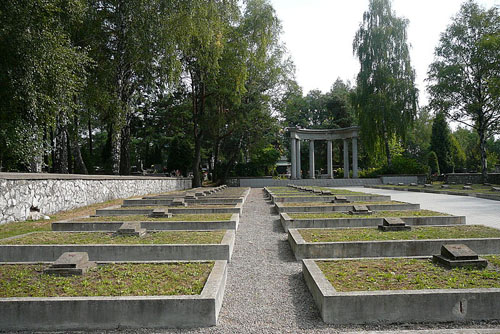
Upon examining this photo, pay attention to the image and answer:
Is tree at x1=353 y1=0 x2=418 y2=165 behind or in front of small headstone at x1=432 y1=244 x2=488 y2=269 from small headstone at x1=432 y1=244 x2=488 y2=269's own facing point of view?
behind

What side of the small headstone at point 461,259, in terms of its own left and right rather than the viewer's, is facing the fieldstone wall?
right

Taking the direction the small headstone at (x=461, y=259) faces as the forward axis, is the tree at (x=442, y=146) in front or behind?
behind

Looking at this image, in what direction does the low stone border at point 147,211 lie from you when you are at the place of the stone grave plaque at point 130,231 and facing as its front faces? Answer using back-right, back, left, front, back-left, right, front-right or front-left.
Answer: back

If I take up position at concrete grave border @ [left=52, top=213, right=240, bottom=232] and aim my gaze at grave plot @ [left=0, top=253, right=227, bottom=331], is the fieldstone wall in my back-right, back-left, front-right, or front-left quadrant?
back-right

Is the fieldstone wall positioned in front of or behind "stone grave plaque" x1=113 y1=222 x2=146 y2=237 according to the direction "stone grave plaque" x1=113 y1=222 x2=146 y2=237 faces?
behind

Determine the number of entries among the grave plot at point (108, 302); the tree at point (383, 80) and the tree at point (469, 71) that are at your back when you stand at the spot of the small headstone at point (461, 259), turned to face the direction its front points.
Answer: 2

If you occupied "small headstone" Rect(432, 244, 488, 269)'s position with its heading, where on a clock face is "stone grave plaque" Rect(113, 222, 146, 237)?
The stone grave plaque is roughly at 3 o'clock from the small headstone.

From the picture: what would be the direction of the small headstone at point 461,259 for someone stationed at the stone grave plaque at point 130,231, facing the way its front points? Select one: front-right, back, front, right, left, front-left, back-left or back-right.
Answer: front-left

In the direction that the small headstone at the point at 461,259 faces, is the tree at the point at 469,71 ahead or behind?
behind

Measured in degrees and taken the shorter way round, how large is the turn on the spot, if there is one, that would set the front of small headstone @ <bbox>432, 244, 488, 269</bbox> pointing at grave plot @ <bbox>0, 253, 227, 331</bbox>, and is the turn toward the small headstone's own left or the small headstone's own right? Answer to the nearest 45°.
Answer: approximately 45° to the small headstone's own right

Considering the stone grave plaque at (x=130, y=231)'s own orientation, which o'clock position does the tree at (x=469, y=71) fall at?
The tree is roughly at 8 o'clock from the stone grave plaque.

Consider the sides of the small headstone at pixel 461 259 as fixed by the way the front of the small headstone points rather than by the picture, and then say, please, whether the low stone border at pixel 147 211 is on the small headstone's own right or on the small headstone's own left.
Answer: on the small headstone's own right

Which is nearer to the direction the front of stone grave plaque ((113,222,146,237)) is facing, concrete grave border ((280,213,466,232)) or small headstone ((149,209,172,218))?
the concrete grave border

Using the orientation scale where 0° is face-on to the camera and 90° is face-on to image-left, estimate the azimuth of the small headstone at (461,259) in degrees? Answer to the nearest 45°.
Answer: approximately 0°

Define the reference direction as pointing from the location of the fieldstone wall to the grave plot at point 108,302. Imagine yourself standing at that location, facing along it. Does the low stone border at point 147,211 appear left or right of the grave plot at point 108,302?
left

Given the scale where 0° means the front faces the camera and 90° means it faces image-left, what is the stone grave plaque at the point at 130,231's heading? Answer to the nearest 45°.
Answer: approximately 0°
